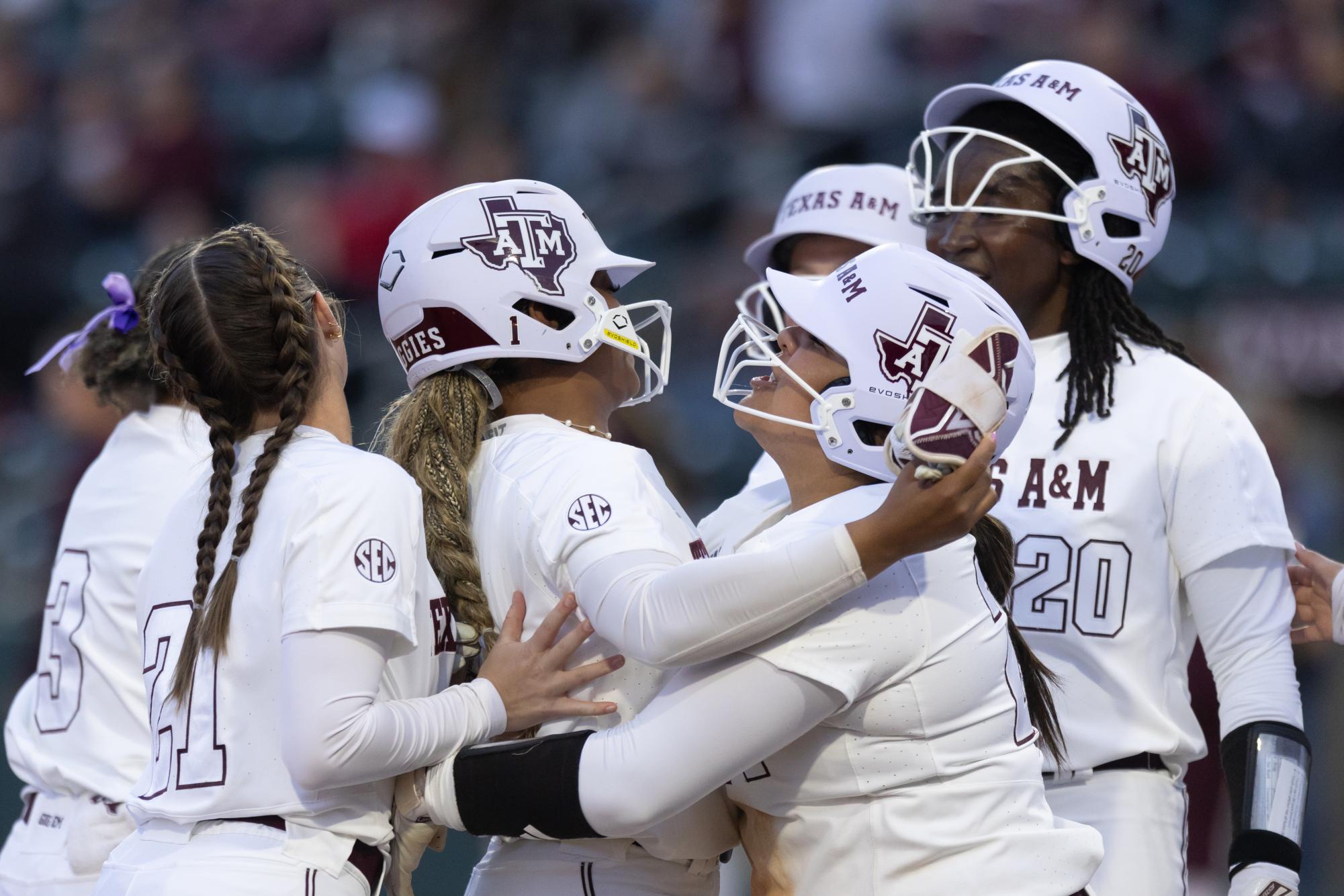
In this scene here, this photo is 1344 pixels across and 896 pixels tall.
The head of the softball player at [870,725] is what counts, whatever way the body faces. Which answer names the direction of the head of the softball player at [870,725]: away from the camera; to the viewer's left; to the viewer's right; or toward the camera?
to the viewer's left

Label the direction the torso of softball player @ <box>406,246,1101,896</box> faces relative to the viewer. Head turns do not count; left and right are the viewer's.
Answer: facing to the left of the viewer

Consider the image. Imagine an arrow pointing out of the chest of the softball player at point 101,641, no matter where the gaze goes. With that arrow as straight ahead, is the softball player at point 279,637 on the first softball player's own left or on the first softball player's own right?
on the first softball player's own right

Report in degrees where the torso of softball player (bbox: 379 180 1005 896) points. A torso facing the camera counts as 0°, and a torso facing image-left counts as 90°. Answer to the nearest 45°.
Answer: approximately 270°

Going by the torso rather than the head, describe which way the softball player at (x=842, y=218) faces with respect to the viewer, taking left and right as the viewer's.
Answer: facing the viewer and to the left of the viewer

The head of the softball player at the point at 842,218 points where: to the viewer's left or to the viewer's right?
to the viewer's left

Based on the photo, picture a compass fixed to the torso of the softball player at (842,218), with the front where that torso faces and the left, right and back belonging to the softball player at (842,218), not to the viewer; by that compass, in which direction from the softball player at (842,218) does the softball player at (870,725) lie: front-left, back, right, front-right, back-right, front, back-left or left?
front-left

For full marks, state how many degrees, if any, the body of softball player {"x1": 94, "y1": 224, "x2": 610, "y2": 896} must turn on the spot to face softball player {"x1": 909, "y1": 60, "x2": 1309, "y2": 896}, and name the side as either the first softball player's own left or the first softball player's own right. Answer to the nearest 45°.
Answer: approximately 45° to the first softball player's own right

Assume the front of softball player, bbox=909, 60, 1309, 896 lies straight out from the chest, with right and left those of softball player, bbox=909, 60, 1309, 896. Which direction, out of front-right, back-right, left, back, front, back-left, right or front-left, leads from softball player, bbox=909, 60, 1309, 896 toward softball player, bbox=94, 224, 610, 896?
front

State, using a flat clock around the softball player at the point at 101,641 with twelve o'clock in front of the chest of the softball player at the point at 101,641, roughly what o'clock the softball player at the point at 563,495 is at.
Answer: the softball player at the point at 563,495 is roughly at 3 o'clock from the softball player at the point at 101,641.

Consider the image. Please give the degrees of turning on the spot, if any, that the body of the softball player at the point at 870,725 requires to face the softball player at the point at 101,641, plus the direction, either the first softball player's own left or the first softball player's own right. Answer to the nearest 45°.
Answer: approximately 45° to the first softball player's own right

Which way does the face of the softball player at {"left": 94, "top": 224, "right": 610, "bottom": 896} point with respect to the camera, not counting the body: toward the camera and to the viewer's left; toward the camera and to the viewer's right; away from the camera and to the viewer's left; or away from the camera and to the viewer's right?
away from the camera and to the viewer's right

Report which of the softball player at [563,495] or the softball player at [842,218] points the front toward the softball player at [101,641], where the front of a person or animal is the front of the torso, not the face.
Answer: the softball player at [842,218]

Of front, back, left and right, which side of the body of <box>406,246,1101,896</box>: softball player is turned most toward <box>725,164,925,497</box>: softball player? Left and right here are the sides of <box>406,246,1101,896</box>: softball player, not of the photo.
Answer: right

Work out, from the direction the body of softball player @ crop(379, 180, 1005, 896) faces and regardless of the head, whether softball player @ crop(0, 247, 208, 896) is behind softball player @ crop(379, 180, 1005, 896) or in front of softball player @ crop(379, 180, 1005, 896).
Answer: behind

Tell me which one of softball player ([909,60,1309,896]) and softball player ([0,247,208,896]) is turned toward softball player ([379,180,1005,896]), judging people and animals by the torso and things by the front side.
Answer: softball player ([909,60,1309,896])
